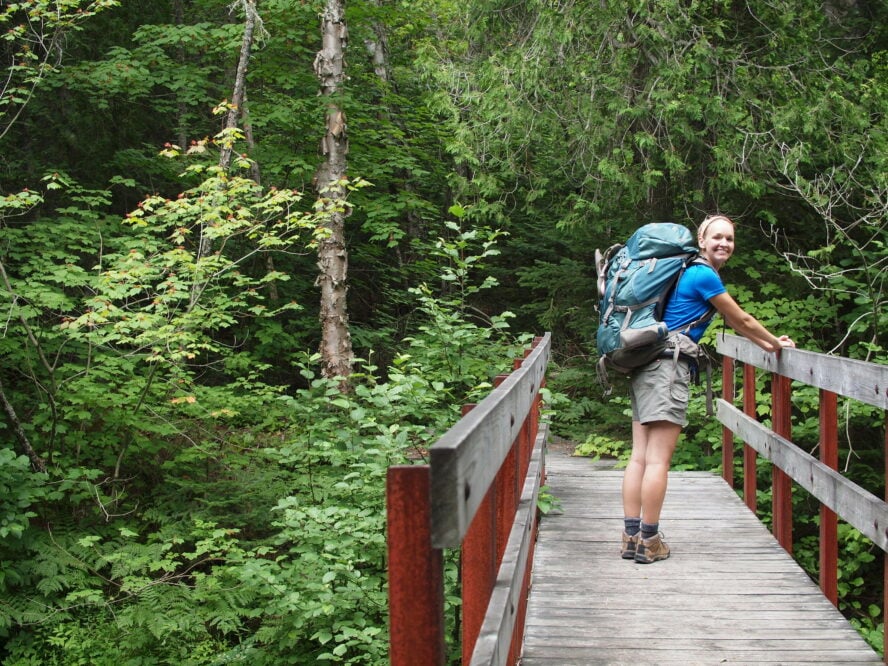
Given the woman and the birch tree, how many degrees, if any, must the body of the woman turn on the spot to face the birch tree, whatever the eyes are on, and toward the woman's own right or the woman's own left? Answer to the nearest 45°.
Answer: approximately 135° to the woman's own left

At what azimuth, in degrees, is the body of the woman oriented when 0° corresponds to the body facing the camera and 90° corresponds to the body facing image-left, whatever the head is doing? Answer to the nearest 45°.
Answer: approximately 270°
